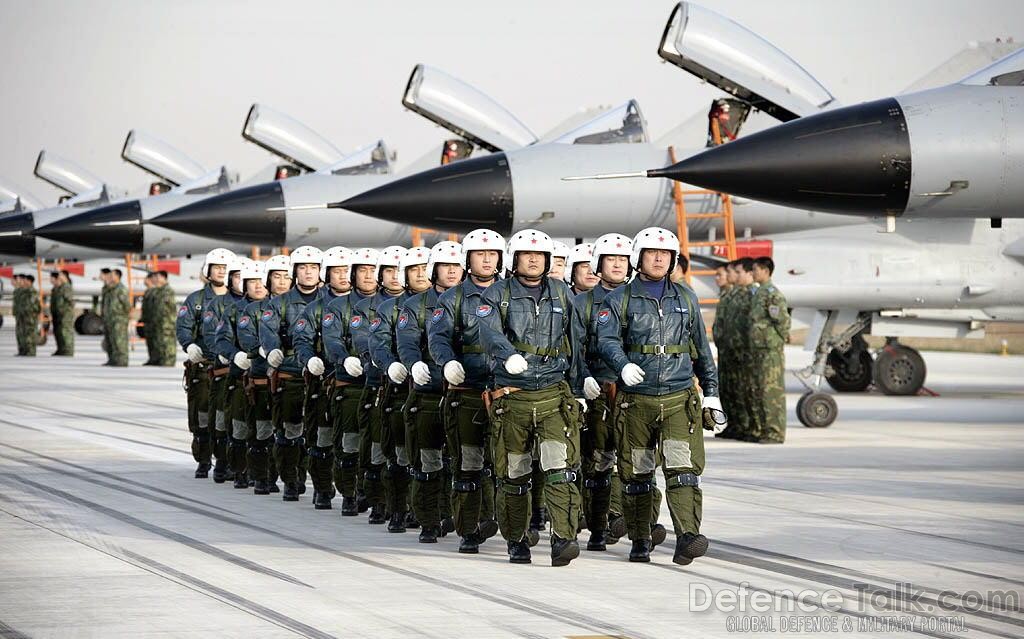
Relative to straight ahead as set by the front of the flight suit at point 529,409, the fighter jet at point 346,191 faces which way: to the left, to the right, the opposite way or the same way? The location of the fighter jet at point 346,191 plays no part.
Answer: to the right

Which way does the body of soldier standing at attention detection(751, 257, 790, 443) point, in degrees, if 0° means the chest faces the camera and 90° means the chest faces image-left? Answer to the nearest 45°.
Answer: approximately 90°

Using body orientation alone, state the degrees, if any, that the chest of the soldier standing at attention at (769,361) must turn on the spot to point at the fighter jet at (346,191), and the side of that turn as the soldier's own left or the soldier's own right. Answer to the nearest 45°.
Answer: approximately 45° to the soldier's own right

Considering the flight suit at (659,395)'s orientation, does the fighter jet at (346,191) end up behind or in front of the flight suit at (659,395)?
behind

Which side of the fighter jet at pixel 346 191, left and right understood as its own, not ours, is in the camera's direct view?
left
